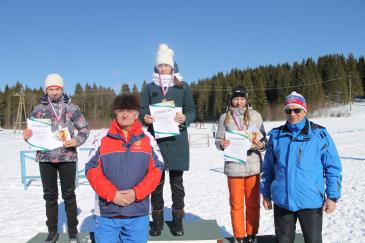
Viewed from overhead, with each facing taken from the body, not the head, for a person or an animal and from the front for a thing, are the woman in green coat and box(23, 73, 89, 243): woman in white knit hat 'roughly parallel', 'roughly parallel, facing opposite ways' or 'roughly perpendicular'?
roughly parallel

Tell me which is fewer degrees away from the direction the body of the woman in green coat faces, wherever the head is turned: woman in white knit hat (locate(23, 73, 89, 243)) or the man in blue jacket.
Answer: the man in blue jacket

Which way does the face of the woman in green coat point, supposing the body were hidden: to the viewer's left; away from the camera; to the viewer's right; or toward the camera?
toward the camera

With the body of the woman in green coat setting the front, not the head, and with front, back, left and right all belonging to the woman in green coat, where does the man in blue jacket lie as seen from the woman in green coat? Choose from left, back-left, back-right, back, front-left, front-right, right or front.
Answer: front-left

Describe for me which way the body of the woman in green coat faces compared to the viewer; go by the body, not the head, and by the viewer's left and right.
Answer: facing the viewer

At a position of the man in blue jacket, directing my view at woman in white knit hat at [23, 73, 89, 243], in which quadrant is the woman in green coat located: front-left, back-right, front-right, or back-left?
front-right

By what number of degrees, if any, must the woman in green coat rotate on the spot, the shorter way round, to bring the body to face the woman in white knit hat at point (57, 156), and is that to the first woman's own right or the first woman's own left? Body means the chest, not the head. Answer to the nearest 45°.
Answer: approximately 90° to the first woman's own right

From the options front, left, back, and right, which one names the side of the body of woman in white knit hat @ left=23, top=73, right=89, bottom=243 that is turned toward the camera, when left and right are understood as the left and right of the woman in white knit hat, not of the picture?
front

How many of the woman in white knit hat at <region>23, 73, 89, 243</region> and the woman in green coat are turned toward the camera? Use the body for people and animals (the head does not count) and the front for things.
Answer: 2

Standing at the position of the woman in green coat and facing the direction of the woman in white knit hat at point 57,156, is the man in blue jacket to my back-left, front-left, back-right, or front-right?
back-left

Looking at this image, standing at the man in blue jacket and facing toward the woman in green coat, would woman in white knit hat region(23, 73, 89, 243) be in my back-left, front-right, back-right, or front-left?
front-left

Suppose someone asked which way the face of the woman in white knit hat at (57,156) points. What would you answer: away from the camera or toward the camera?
toward the camera

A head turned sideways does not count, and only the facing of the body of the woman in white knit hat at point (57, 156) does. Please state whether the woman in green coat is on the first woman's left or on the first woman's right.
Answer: on the first woman's left

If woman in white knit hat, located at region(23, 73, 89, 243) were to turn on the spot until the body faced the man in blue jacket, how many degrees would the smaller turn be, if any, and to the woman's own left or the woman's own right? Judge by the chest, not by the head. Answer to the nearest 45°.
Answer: approximately 45° to the woman's own left
